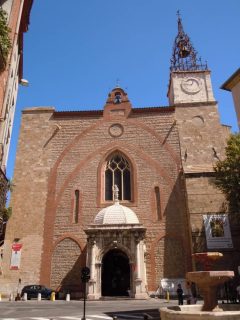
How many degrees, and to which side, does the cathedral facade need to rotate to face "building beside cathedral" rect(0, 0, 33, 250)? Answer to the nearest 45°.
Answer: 0° — it already faces it

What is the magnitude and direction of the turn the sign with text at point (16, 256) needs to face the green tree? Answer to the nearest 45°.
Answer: approximately 45° to its left

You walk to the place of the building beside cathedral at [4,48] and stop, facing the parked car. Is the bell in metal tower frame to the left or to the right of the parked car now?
right

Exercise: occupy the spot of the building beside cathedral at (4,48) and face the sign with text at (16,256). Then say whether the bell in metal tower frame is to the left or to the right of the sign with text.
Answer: right

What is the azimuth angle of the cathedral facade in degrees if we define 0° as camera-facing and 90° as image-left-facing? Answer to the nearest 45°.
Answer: approximately 0°
